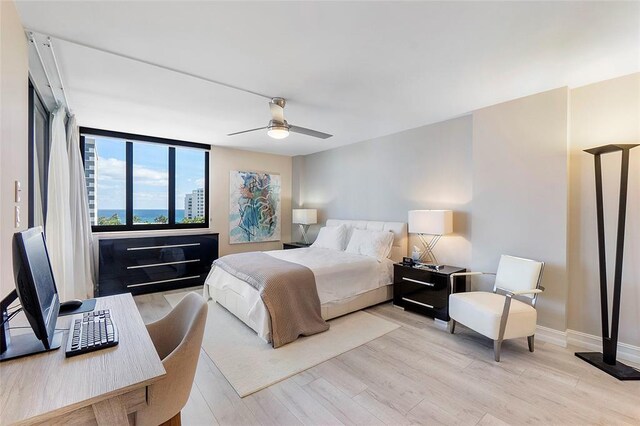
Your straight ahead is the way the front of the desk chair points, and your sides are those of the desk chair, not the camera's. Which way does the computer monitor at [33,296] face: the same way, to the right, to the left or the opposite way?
the opposite way

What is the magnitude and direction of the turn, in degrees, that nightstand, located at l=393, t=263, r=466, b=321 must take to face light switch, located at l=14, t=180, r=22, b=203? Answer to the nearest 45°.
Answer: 0° — it already faces it

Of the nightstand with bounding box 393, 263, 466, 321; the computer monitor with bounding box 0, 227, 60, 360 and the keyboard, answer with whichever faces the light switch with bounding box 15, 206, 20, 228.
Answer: the nightstand

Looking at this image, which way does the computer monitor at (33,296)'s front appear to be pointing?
to the viewer's right

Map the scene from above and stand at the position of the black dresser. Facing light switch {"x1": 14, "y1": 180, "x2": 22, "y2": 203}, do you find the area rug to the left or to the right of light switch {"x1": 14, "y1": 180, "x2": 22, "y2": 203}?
left

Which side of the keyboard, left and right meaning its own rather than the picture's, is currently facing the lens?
right

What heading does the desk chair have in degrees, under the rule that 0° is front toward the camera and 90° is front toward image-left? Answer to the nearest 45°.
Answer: approximately 90°
